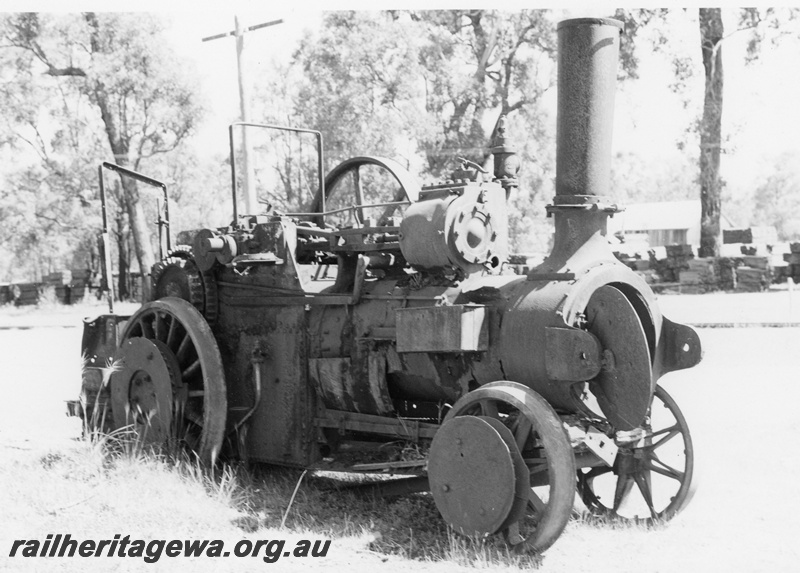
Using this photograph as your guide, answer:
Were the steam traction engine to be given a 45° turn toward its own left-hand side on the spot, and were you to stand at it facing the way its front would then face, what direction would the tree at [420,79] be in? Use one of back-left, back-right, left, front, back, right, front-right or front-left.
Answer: left

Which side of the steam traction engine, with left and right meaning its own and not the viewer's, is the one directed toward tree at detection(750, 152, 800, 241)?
left

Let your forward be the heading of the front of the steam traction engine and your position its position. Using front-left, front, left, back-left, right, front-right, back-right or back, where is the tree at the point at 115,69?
back

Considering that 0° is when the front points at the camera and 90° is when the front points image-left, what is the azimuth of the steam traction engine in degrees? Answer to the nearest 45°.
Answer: approximately 315°

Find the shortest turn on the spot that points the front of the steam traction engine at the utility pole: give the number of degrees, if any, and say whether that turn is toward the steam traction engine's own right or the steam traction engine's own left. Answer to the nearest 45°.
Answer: approximately 180°

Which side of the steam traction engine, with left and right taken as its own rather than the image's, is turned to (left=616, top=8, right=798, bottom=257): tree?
left

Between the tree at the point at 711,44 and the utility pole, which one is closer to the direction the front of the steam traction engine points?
the tree
